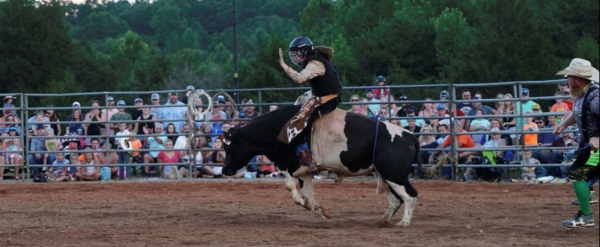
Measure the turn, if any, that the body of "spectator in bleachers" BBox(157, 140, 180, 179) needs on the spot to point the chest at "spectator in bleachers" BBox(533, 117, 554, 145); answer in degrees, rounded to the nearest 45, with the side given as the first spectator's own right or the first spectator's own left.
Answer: approximately 45° to the first spectator's own left

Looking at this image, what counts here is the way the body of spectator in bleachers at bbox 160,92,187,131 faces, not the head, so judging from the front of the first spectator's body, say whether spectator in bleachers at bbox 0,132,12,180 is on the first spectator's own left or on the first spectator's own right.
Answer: on the first spectator's own right

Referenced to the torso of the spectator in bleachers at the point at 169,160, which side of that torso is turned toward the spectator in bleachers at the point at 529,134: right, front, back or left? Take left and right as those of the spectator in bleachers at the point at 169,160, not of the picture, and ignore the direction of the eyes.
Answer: left

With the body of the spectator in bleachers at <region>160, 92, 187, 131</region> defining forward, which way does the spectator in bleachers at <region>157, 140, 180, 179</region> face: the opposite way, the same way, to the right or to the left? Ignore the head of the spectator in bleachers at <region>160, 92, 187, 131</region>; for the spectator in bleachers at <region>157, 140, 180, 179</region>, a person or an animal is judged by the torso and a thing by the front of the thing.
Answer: the same way

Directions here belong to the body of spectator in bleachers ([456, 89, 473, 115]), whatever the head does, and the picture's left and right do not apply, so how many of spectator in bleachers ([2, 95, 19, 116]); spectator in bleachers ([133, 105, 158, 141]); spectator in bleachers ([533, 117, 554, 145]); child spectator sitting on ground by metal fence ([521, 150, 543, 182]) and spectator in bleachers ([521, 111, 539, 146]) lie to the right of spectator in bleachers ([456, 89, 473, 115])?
2

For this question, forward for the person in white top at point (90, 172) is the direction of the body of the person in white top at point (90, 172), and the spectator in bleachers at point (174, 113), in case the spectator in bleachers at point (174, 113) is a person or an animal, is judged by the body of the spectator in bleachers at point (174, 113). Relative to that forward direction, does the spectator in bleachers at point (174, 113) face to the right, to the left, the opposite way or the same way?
the same way

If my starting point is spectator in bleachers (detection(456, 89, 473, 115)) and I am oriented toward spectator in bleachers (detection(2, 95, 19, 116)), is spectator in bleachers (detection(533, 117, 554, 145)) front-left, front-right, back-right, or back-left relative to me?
back-left

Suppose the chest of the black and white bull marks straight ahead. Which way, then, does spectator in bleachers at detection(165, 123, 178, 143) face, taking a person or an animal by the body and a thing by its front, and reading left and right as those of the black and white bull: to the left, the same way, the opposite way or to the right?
to the left

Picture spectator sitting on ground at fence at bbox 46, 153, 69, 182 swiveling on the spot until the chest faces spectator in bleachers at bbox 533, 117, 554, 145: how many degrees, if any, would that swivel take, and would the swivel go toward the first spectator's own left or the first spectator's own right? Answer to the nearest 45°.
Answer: approximately 45° to the first spectator's own left

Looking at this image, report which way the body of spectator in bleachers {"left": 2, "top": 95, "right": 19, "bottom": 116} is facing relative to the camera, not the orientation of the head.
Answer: toward the camera

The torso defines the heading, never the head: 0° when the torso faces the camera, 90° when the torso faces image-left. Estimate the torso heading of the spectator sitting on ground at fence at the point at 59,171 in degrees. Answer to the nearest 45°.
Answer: approximately 0°

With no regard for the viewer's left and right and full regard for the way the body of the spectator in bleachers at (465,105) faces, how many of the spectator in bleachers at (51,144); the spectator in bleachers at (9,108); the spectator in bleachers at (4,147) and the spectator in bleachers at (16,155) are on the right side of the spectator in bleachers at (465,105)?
4

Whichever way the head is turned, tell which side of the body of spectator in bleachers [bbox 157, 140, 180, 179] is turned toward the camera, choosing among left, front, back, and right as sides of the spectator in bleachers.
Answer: front

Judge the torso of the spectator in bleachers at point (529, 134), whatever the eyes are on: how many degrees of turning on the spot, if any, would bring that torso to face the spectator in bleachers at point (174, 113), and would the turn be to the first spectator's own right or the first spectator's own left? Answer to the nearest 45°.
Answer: approximately 90° to the first spectator's own right

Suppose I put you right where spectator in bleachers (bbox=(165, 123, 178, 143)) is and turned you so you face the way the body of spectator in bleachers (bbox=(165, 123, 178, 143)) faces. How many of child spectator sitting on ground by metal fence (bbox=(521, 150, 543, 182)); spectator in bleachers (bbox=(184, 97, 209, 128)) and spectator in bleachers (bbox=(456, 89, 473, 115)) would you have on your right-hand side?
0

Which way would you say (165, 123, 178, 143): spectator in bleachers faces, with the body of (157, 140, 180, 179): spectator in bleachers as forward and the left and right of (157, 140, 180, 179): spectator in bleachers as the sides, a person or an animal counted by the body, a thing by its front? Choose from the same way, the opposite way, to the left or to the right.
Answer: the same way

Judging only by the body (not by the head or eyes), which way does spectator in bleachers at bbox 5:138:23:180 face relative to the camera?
toward the camera

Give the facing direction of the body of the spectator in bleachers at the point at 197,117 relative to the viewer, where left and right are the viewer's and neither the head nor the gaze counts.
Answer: facing the viewer
